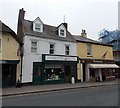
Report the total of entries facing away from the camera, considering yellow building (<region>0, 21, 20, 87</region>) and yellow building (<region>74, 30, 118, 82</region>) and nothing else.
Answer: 0

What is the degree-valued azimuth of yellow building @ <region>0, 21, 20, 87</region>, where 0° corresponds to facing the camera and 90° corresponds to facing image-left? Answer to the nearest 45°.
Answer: approximately 0°

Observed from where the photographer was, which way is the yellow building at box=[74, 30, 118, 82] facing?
facing the viewer and to the right of the viewer

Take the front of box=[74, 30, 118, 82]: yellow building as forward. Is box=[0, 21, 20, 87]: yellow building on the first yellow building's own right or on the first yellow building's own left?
on the first yellow building's own right
